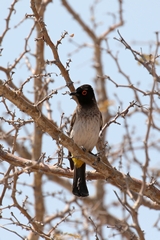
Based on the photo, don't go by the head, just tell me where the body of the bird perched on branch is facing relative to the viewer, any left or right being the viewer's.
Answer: facing the viewer
